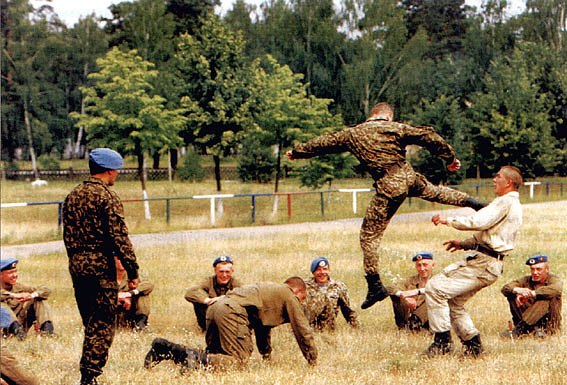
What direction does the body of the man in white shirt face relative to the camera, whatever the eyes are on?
to the viewer's left

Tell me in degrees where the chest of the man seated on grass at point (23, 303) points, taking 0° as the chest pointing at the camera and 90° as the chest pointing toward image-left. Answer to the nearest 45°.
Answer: approximately 315°

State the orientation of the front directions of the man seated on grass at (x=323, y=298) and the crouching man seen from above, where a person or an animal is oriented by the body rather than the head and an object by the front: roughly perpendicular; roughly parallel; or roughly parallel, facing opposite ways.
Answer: roughly perpendicular

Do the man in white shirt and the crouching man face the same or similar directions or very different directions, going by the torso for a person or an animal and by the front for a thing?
very different directions

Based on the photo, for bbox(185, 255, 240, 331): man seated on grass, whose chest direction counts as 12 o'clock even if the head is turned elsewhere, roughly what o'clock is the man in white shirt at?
The man in white shirt is roughly at 10 o'clock from the man seated on grass.

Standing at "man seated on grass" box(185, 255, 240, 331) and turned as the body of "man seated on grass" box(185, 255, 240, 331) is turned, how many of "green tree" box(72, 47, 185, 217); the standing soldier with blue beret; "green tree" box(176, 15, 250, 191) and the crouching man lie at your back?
2

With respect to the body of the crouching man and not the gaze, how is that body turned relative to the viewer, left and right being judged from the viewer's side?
facing to the right of the viewer

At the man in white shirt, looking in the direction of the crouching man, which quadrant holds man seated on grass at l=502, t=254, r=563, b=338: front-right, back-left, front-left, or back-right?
back-right

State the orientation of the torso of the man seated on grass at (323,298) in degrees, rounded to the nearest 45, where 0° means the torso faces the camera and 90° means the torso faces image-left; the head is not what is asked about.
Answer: approximately 0°

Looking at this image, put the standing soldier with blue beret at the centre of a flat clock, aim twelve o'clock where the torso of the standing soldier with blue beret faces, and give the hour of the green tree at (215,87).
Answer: The green tree is roughly at 11 o'clock from the standing soldier with blue beret.

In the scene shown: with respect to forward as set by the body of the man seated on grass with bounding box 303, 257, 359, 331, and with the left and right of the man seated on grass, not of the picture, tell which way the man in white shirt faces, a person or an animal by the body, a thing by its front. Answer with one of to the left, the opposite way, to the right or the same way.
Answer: to the right

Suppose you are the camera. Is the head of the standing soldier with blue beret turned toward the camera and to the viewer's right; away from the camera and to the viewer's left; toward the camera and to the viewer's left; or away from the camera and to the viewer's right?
away from the camera and to the viewer's right
